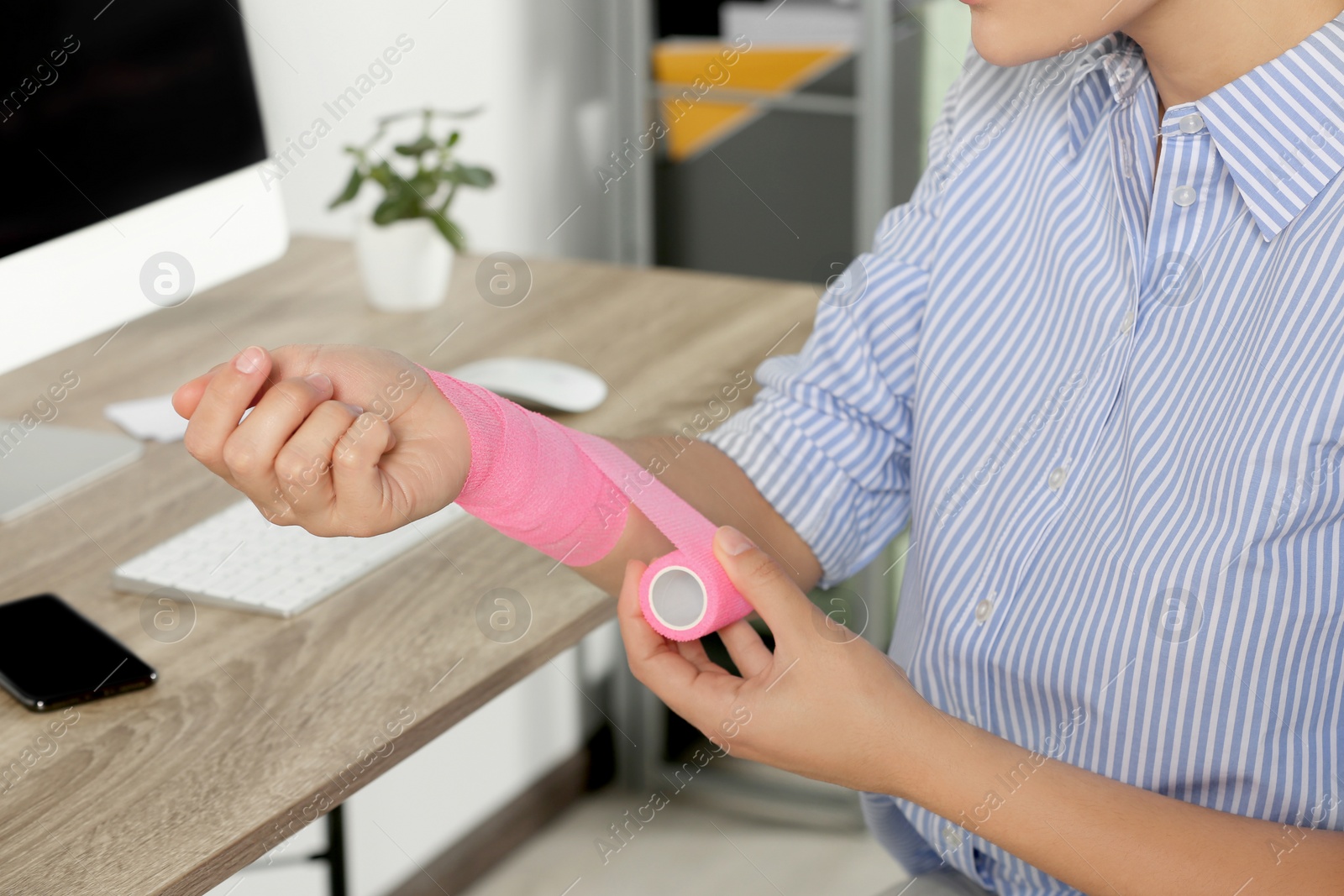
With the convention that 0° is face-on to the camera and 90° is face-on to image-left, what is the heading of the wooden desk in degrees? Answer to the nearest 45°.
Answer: approximately 315°

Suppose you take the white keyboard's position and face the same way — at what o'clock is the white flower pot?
The white flower pot is roughly at 8 o'clock from the white keyboard.

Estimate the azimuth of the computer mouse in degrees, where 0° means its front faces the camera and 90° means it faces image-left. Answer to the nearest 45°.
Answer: approximately 135°
